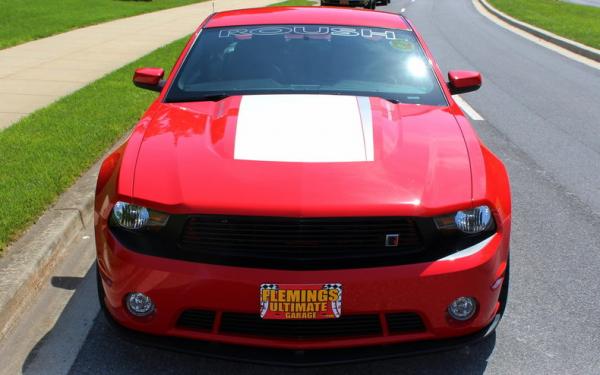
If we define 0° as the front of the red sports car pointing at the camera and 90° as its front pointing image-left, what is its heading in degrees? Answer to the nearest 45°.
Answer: approximately 0°
